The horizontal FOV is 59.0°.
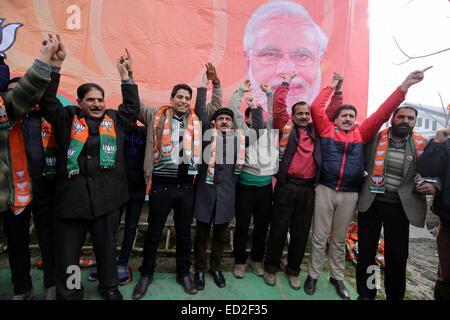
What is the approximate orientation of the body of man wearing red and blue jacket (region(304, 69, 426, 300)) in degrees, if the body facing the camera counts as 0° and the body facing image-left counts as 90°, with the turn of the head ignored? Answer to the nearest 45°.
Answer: approximately 0°

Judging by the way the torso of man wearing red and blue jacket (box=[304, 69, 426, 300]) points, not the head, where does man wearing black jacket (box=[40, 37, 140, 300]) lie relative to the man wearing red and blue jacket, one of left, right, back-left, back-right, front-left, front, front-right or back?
front-right

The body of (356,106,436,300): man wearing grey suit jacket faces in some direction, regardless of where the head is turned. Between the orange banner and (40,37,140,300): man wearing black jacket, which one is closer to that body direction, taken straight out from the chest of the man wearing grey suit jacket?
the man wearing black jacket

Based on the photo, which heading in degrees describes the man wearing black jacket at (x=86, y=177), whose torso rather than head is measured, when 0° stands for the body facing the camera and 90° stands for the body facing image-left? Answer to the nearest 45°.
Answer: approximately 0°

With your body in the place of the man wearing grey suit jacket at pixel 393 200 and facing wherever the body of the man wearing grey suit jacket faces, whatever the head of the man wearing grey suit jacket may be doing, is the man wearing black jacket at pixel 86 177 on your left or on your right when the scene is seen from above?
on your right

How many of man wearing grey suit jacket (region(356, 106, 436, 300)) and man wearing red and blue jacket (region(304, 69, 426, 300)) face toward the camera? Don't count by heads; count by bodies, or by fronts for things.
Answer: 2

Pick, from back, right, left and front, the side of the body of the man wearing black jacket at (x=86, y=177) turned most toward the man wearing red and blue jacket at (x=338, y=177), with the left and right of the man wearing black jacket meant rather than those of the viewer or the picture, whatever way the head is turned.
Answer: left

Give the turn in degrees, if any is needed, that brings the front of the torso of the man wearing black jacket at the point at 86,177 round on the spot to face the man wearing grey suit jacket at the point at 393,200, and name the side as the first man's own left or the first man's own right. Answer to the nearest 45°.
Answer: approximately 90° to the first man's own left
